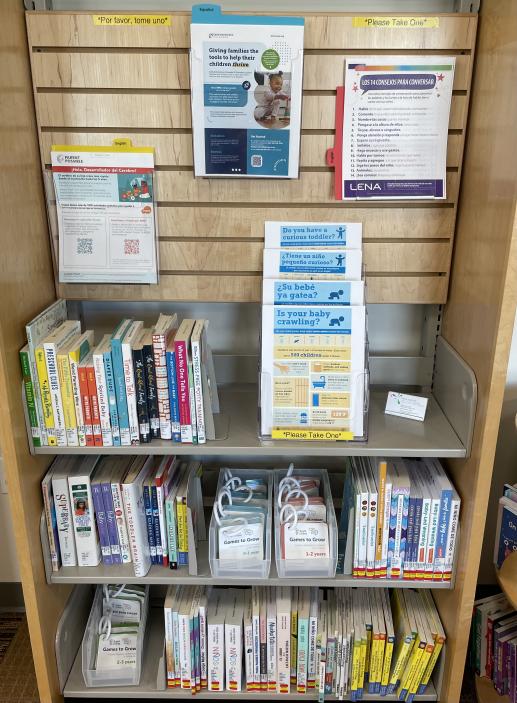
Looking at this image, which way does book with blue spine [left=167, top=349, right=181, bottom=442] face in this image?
to the viewer's right

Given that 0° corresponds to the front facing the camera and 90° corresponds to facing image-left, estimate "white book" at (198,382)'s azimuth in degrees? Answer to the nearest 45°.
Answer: approximately 270°

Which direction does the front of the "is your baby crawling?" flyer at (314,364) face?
toward the camera

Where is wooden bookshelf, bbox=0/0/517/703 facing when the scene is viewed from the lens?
facing the viewer

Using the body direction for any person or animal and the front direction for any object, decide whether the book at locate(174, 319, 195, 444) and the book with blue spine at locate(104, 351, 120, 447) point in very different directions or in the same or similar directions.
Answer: same or similar directions

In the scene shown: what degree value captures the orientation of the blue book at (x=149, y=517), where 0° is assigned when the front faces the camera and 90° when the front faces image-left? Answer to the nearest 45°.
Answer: approximately 270°

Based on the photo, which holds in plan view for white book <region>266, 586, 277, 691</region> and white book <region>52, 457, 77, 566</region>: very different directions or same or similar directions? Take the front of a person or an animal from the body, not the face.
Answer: same or similar directions

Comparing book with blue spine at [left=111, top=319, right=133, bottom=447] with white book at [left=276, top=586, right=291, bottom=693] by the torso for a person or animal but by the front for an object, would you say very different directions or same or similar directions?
same or similar directions
